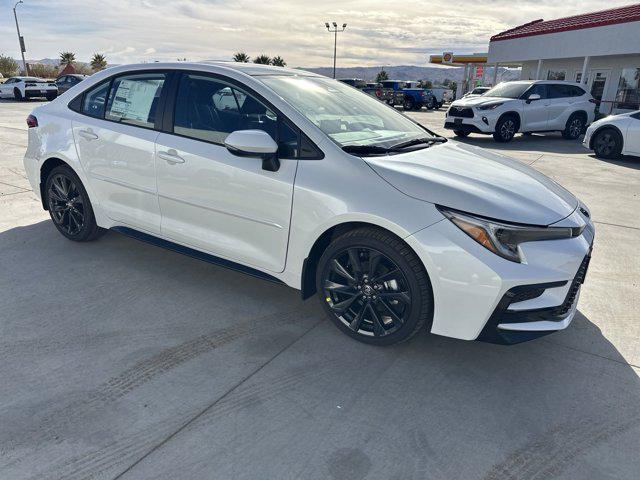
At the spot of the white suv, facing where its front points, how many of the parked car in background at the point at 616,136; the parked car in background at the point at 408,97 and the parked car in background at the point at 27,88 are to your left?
1

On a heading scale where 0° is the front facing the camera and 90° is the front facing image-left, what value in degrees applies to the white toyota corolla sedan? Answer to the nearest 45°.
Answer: approximately 315°

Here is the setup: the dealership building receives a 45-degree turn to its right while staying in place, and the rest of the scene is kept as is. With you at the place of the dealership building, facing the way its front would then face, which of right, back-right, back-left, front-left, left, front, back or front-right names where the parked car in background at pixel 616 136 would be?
left

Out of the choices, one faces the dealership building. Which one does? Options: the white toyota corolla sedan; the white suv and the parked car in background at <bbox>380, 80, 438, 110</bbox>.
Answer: the parked car in background

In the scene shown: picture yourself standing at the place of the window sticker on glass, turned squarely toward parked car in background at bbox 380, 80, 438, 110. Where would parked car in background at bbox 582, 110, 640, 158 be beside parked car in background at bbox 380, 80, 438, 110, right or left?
right

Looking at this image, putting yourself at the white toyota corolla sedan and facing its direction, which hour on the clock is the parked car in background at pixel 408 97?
The parked car in background is roughly at 8 o'clock from the white toyota corolla sedan.

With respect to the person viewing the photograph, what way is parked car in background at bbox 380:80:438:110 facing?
facing away from the viewer and to the left of the viewer

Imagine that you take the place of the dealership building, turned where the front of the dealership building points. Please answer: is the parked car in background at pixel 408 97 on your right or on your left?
on your right

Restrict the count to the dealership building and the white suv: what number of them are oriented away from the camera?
0

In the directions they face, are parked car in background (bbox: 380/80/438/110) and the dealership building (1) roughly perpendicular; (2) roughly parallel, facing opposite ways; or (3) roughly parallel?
roughly perpendicular

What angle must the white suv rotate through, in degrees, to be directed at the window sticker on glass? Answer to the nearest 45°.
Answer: approximately 45° to its left

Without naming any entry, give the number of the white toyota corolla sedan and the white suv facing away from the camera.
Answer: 0

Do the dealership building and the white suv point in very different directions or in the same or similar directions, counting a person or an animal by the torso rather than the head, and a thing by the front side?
same or similar directions

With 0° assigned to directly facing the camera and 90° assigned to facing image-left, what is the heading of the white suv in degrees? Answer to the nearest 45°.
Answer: approximately 45°

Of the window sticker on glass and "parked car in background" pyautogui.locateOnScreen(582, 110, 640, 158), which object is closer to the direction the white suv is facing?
the window sticker on glass
